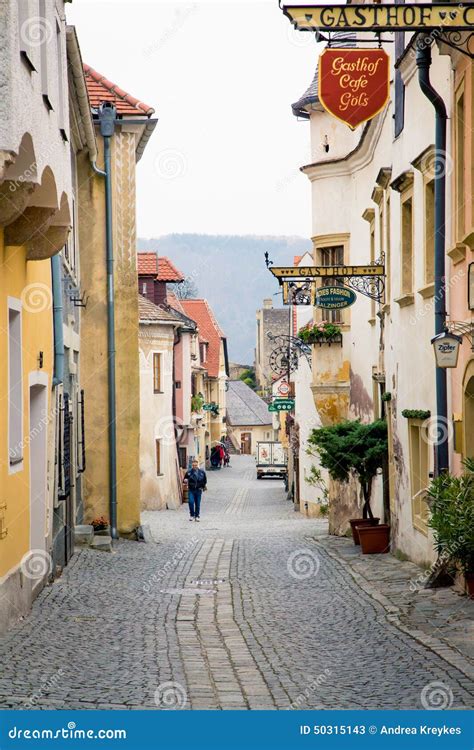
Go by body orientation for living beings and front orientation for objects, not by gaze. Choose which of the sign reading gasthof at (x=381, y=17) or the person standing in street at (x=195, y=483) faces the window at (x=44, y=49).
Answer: the person standing in street

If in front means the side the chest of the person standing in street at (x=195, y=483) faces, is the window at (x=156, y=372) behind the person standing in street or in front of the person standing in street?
behind

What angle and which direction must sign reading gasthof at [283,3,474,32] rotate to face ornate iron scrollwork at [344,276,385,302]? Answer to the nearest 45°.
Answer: approximately 180°

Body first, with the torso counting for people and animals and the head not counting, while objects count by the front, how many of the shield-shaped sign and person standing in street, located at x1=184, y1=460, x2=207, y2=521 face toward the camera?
2

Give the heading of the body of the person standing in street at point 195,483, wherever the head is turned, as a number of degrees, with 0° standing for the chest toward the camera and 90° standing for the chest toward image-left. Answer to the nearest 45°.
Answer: approximately 0°

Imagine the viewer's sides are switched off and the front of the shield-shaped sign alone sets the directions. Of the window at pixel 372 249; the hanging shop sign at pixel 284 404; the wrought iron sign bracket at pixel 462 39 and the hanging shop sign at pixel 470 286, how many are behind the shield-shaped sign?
2
